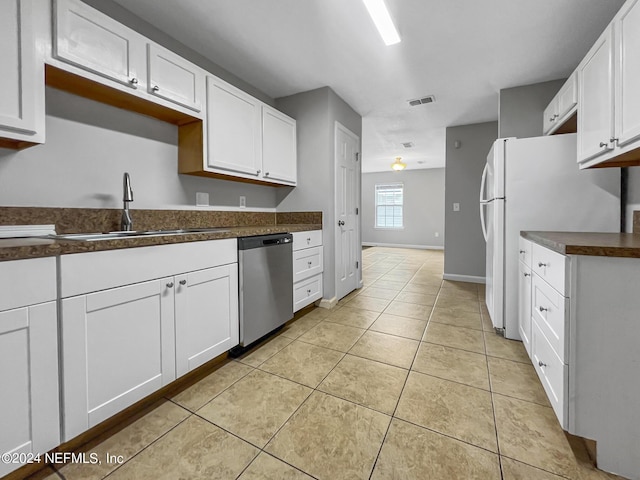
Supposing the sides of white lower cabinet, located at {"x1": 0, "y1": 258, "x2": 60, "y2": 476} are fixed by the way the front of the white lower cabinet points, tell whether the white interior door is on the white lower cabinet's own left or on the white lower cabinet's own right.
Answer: on the white lower cabinet's own left

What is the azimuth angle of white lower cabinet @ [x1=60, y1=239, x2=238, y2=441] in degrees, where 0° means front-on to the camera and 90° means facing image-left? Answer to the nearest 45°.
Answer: approximately 315°

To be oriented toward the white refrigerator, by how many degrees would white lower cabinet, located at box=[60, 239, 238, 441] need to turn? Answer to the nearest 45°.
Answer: approximately 45° to its left

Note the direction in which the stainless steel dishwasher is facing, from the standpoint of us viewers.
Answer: facing the viewer and to the right of the viewer

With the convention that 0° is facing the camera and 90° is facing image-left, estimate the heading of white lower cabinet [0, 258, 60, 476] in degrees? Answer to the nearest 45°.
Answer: approximately 315°

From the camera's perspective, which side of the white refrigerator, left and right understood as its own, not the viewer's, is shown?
left

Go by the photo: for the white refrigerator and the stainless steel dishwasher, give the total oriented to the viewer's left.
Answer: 1
